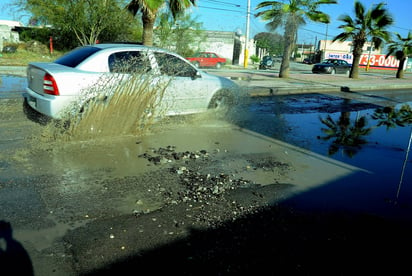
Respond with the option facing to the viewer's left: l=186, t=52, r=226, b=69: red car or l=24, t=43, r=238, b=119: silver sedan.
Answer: the red car

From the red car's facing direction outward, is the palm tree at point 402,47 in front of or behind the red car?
behind

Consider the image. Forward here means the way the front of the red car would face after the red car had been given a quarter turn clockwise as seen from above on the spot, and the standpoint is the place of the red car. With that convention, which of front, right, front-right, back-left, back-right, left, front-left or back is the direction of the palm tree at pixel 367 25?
back-right

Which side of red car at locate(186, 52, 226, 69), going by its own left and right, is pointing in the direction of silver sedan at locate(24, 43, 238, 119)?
left

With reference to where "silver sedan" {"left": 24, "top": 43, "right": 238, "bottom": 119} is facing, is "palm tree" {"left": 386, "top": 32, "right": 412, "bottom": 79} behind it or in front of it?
in front

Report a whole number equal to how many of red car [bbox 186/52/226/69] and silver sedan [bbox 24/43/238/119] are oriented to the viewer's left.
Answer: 1

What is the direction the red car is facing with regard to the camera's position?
facing to the left of the viewer

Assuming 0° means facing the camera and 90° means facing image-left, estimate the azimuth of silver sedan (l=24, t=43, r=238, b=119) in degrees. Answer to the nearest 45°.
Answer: approximately 225°

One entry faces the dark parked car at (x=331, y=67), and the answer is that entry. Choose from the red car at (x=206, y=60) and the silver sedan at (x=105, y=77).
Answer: the silver sedan

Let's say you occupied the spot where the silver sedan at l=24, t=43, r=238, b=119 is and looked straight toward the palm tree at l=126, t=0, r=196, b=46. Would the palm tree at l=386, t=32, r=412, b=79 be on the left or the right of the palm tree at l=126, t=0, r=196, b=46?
right

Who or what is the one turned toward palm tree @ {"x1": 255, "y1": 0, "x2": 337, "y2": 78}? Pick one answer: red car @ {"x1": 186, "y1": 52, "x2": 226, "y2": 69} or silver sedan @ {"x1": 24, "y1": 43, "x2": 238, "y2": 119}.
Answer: the silver sedan

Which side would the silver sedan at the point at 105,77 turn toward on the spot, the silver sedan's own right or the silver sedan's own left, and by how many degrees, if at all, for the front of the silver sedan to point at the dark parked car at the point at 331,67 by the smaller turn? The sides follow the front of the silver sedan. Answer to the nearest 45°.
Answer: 0° — it already faces it

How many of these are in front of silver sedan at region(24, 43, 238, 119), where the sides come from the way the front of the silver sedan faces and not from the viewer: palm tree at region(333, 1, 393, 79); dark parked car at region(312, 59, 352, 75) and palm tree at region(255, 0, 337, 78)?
3

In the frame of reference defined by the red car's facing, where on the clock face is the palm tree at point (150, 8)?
The palm tree is roughly at 9 o'clock from the red car.

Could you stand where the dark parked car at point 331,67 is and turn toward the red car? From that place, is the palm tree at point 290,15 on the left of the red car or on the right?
left

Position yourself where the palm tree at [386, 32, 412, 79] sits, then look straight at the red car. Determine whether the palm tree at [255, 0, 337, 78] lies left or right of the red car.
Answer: left
